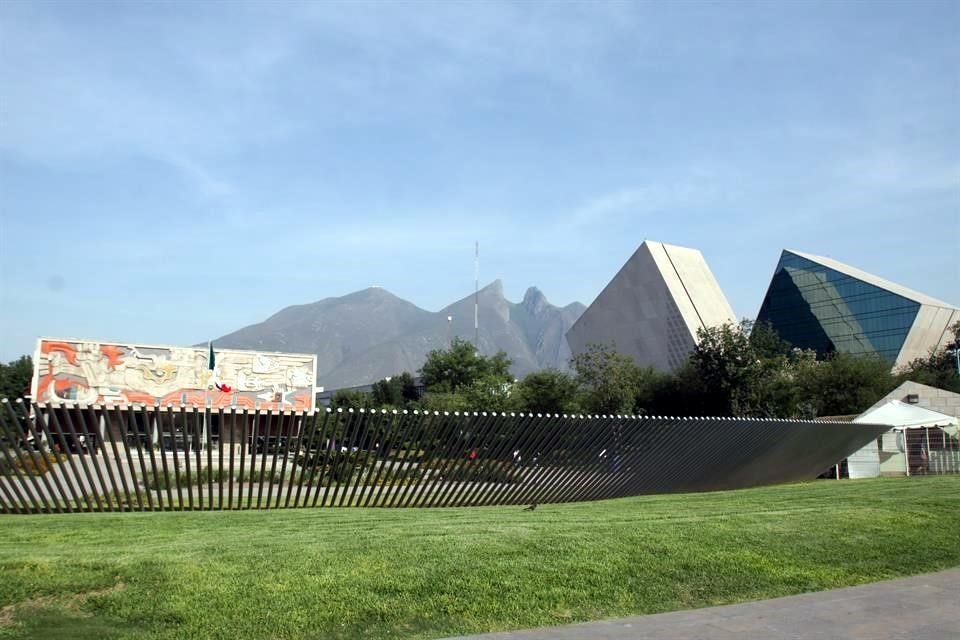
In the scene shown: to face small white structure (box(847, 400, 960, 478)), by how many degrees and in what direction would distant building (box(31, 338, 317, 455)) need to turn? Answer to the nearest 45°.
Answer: approximately 45° to its left

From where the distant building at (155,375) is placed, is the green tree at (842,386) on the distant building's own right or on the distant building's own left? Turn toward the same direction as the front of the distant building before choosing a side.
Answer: on the distant building's own left

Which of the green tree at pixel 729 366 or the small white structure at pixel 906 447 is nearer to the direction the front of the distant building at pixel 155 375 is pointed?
the small white structure

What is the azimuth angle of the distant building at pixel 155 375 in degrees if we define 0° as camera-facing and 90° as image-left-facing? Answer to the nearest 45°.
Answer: approximately 0°

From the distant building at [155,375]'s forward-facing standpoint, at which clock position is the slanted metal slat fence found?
The slanted metal slat fence is roughly at 12 o'clock from the distant building.

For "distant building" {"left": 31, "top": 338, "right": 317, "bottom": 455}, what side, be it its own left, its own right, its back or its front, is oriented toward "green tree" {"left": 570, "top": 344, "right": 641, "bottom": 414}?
left

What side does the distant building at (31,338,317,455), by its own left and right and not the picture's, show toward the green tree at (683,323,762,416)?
left

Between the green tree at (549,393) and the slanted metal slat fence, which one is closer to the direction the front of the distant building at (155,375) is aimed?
the slanted metal slat fence

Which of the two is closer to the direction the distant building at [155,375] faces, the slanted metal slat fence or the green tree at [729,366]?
the slanted metal slat fence

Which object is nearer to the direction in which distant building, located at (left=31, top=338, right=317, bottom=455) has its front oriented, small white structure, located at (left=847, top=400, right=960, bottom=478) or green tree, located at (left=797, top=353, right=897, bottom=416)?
the small white structure
